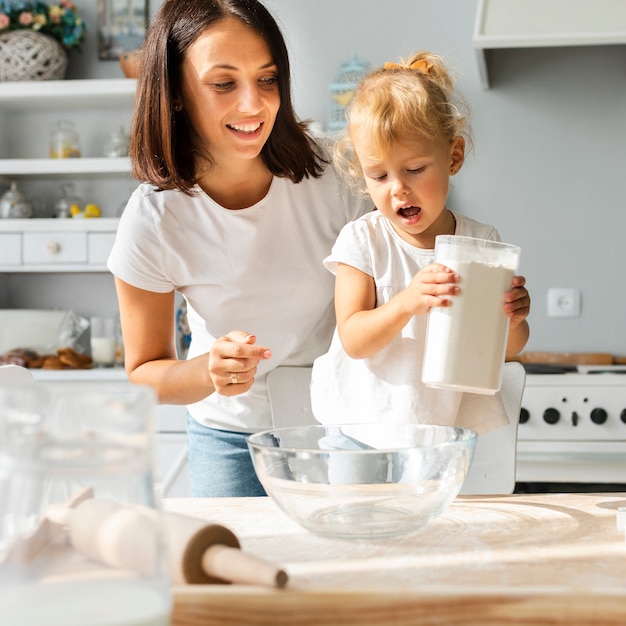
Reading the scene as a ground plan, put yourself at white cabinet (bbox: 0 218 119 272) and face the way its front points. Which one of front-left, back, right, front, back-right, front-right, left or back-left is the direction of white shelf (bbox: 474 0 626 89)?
front-left

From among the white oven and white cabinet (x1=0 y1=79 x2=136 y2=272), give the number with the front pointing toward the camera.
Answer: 2

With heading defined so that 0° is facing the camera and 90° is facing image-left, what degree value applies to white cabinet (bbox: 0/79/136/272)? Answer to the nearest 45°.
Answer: approximately 0°

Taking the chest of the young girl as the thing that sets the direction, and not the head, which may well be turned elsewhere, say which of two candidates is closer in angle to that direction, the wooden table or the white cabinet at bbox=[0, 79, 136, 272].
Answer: the wooden table
